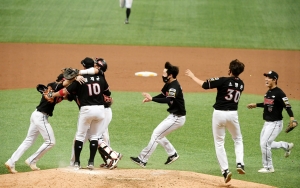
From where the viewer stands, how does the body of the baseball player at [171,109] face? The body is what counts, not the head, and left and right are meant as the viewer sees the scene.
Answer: facing to the left of the viewer

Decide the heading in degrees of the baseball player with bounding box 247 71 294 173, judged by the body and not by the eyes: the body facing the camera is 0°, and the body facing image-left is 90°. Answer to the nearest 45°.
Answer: approximately 45°

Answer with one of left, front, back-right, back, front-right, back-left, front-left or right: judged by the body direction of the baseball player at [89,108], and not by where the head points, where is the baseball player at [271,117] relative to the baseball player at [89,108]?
right

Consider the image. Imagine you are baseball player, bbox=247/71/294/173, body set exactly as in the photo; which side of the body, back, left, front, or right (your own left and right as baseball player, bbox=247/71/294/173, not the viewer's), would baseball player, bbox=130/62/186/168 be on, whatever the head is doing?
front

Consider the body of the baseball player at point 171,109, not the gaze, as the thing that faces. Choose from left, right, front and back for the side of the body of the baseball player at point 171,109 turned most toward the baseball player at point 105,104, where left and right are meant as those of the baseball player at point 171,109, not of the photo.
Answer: front

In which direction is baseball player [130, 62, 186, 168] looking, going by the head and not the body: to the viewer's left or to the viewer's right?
to the viewer's left

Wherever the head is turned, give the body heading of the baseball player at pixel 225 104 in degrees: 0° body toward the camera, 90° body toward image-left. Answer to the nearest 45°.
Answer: approximately 135°

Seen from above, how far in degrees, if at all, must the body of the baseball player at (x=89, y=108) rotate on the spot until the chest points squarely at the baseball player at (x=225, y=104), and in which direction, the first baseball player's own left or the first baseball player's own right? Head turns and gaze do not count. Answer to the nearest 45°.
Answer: approximately 90° to the first baseball player's own right

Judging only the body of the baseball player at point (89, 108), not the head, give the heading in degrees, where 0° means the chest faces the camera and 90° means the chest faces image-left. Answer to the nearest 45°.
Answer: approximately 180°

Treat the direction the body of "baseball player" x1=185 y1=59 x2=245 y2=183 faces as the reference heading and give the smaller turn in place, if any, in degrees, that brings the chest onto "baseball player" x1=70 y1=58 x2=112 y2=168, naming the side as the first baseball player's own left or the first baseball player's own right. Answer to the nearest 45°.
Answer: approximately 45° to the first baseball player's own left

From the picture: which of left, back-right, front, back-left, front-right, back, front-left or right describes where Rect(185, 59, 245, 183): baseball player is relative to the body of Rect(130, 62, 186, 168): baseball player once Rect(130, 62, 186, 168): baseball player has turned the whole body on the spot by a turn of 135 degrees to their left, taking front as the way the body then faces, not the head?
front

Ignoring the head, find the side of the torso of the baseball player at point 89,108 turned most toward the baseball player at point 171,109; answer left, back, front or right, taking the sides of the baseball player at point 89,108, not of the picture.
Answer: right

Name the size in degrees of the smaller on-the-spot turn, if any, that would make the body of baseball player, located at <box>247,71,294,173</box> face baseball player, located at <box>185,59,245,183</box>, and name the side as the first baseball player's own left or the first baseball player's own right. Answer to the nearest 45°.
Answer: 0° — they already face them

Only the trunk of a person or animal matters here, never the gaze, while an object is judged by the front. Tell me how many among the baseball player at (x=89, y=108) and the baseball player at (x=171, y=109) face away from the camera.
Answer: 1
